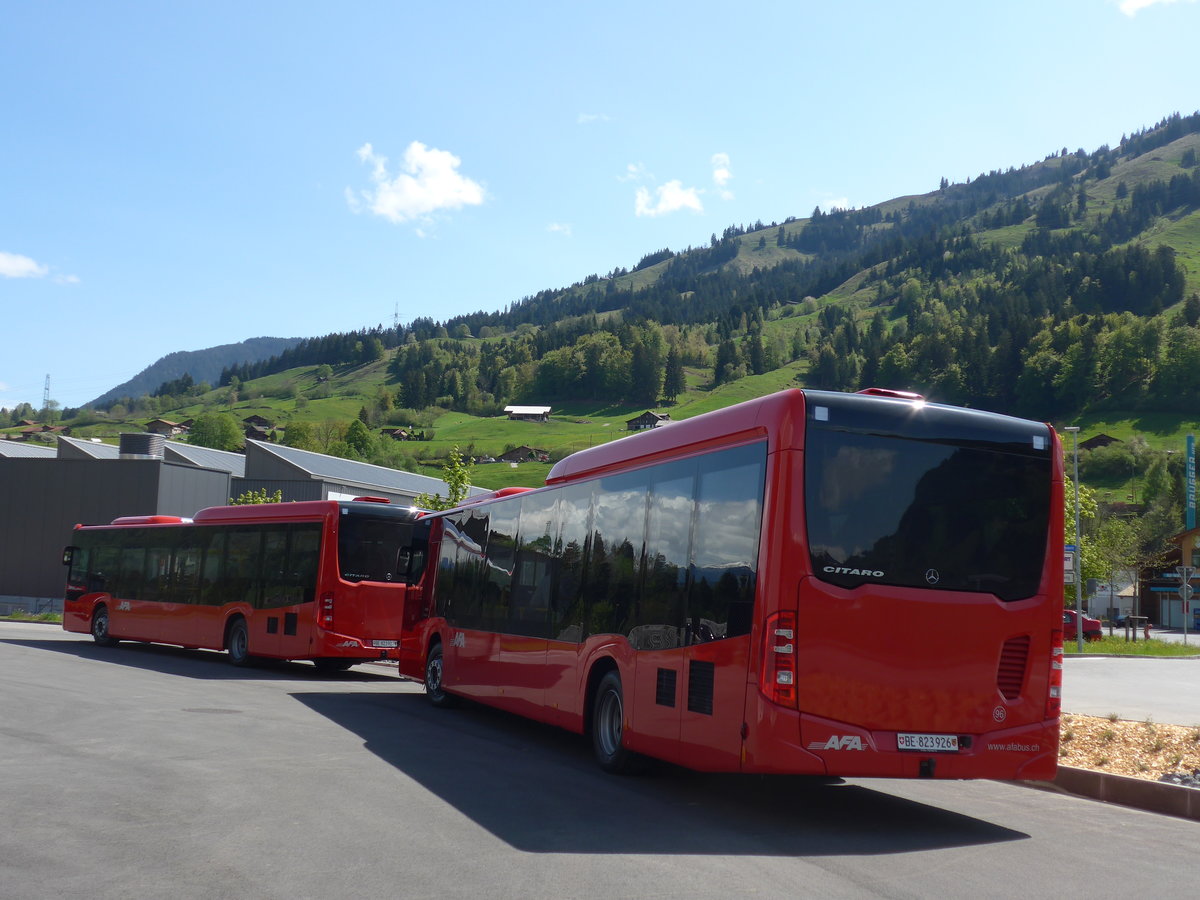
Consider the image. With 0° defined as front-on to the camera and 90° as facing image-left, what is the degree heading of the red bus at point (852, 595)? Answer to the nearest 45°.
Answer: approximately 135°

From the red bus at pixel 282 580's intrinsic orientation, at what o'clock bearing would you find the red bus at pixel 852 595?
The red bus at pixel 852 595 is roughly at 7 o'clock from the red bus at pixel 282 580.

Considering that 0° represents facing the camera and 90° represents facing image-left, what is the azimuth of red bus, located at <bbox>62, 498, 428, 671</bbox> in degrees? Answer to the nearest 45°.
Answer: approximately 135°

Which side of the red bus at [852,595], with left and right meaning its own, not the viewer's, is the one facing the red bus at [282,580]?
front

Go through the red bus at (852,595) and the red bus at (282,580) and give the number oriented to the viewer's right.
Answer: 0
